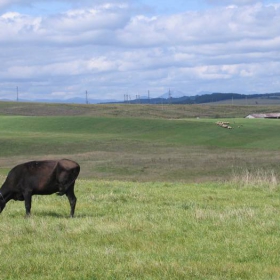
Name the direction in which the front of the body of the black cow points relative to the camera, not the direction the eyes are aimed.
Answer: to the viewer's left
